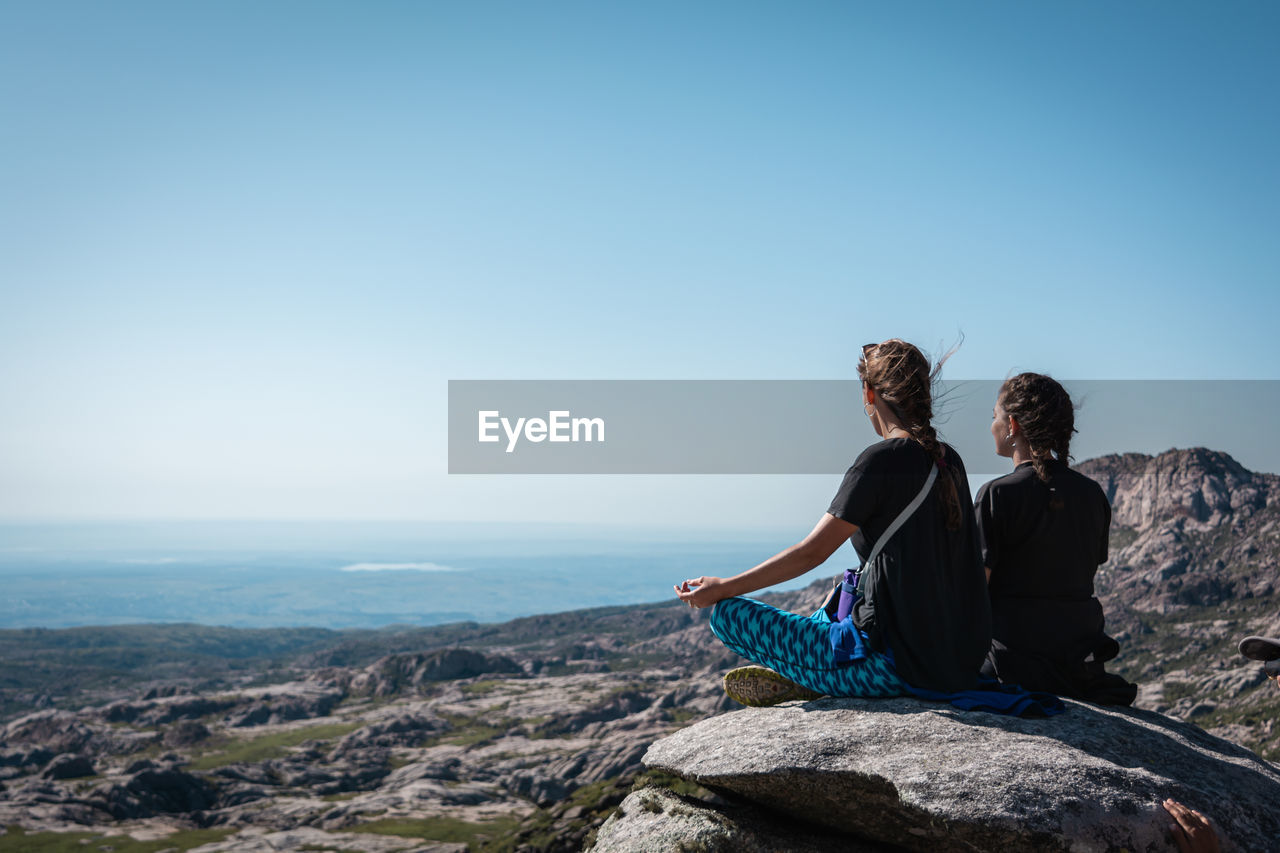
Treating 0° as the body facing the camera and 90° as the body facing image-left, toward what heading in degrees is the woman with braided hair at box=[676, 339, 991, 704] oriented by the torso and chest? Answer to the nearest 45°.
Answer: approximately 135°

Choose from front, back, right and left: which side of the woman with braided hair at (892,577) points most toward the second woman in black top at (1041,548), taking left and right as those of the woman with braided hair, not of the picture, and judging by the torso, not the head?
right

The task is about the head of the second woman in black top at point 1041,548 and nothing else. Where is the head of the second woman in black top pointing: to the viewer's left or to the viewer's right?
to the viewer's left

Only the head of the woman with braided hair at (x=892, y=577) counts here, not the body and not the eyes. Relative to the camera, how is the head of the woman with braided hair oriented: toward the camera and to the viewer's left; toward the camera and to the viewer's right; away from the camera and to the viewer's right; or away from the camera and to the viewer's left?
away from the camera and to the viewer's left

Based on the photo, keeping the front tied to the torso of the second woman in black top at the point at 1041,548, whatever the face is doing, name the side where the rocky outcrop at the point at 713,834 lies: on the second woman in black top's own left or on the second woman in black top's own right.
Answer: on the second woman in black top's own left

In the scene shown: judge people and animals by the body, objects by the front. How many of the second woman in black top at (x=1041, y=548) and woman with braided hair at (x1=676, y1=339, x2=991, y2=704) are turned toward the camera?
0

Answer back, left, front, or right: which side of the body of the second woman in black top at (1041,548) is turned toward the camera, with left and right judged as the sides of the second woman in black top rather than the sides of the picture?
back
